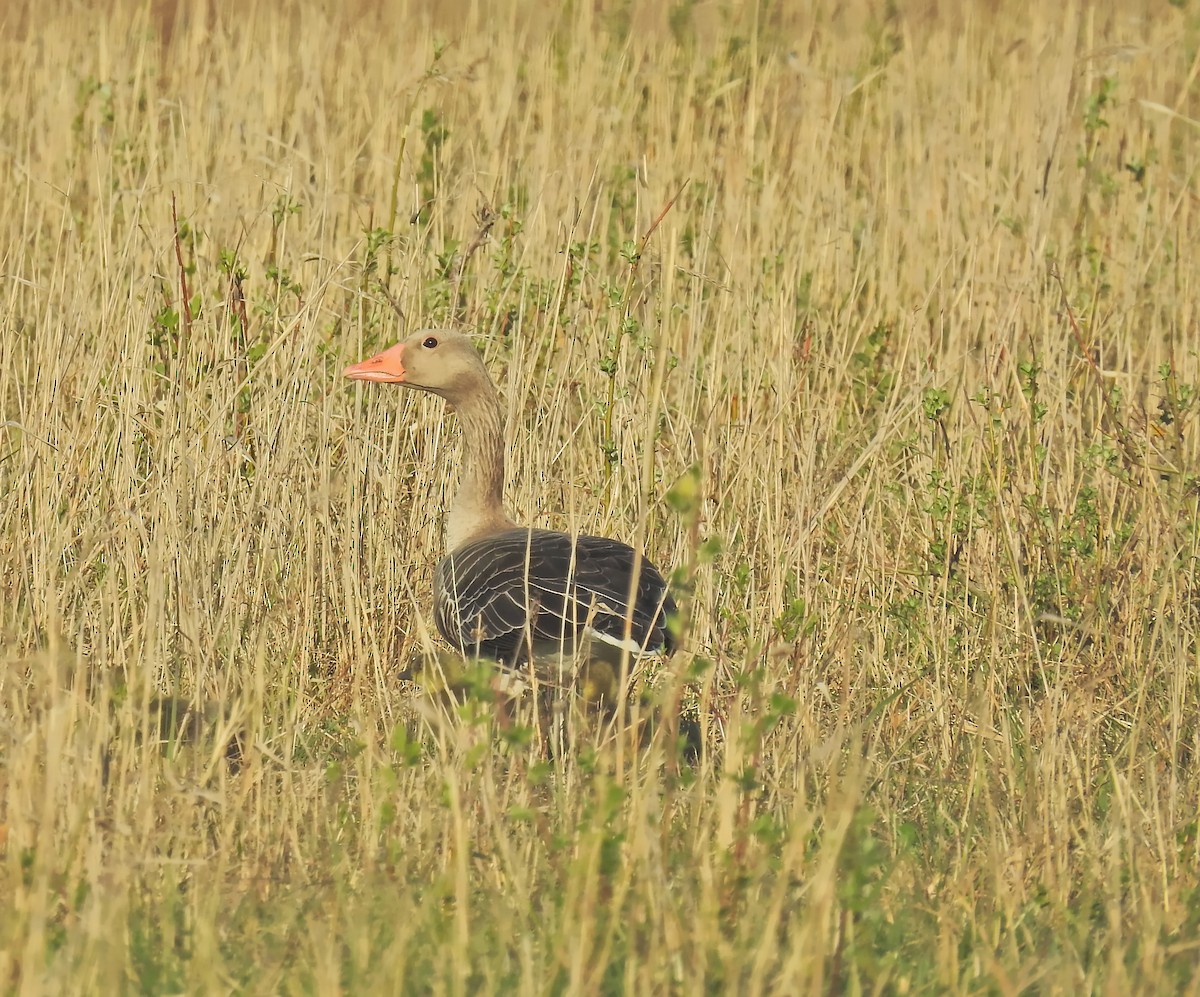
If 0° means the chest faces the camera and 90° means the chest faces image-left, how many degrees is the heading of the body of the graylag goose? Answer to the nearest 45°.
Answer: approximately 90°
